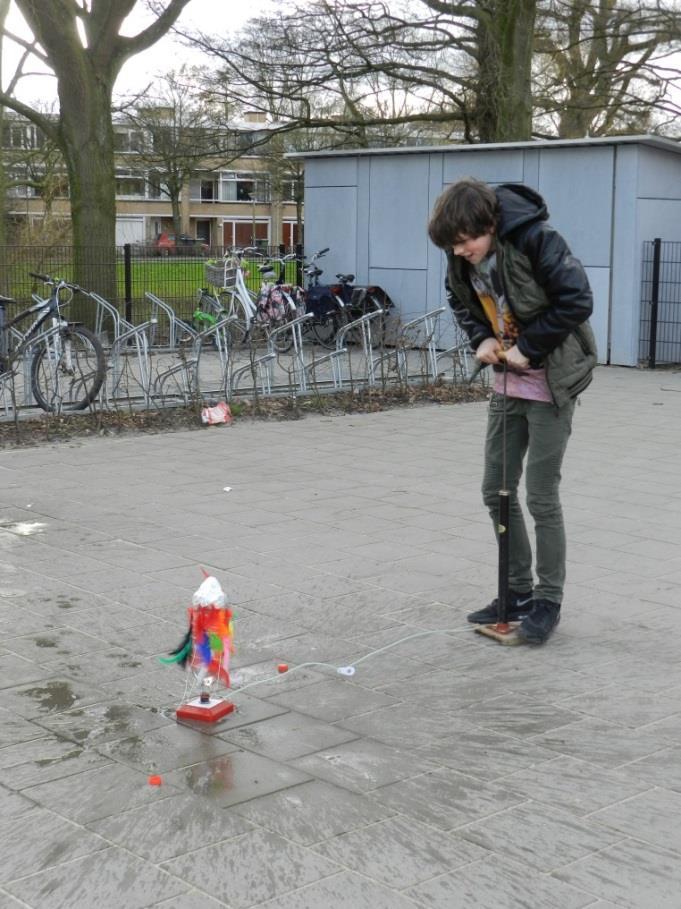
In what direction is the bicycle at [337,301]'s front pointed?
to the viewer's left

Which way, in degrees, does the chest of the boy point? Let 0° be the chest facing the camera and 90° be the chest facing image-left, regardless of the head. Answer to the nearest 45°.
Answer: approximately 45°

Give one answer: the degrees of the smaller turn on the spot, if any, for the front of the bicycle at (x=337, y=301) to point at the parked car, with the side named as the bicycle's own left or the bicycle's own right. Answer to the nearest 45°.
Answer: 0° — it already faces it

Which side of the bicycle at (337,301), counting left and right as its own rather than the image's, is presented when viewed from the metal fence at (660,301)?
back

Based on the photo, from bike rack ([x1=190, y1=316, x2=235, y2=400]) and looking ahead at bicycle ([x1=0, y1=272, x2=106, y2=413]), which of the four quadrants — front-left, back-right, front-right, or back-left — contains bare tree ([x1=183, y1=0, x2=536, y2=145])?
back-right

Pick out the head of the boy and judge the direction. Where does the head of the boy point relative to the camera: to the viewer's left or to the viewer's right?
to the viewer's left

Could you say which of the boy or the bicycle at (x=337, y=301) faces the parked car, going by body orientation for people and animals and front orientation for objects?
the bicycle
